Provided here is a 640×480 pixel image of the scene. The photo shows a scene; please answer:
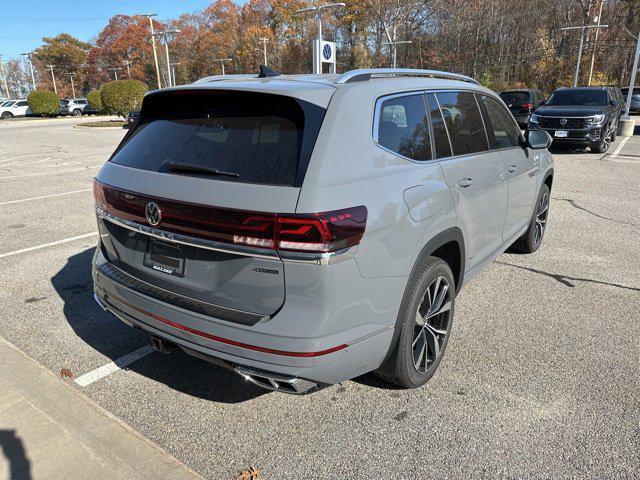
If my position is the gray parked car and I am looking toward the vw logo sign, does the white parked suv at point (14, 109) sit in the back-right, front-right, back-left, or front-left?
front-left

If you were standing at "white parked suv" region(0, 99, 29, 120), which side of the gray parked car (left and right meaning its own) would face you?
left

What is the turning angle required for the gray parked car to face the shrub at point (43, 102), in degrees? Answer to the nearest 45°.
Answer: approximately 90° to its left

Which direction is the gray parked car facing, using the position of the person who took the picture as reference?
facing away from the viewer and to the right of the viewer

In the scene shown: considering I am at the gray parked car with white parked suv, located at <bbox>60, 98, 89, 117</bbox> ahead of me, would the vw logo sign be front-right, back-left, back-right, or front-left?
front-right

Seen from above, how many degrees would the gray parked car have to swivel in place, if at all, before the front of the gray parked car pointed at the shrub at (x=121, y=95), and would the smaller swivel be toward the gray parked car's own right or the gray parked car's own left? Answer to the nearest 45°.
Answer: approximately 45° to the gray parked car's own left

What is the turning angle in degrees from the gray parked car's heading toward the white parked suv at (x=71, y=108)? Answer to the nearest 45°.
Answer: approximately 90° to its left

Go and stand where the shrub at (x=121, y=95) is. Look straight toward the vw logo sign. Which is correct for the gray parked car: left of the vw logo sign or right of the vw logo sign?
right

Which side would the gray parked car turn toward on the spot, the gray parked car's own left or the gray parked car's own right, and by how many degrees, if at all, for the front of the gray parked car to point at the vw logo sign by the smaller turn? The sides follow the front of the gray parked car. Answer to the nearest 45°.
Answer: approximately 45° to the gray parked car's own left

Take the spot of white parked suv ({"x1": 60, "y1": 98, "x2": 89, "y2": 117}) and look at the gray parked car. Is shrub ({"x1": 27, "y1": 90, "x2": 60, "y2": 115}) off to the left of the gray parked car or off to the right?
right
